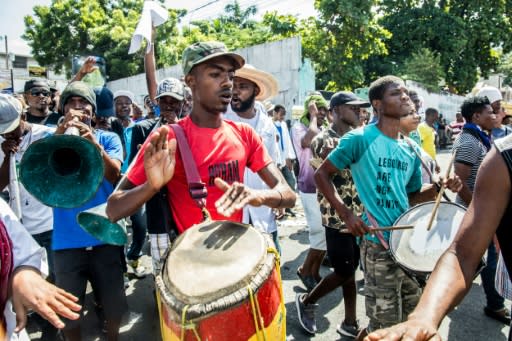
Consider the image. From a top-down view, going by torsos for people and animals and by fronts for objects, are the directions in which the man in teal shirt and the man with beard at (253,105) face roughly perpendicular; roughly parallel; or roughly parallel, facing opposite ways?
roughly perpendicular

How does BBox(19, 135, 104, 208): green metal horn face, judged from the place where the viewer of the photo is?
facing the viewer

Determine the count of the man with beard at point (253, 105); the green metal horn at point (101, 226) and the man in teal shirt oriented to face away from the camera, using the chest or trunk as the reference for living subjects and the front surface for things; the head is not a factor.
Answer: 0

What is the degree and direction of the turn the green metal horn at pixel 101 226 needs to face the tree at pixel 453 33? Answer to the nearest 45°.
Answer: approximately 180°

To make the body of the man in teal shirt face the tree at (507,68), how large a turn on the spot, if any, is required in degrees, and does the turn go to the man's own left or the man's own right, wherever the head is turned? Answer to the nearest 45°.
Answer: approximately 135° to the man's own left

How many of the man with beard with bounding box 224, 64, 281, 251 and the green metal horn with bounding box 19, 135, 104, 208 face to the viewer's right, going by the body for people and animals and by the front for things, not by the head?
0

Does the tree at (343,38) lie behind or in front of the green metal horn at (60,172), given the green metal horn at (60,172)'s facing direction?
behind

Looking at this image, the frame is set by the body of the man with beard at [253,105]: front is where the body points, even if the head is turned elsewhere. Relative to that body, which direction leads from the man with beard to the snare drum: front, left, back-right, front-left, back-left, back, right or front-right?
left

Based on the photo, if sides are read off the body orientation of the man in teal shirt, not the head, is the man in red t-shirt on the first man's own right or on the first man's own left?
on the first man's own right

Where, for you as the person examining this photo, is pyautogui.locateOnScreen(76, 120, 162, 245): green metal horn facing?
facing the viewer and to the left of the viewer

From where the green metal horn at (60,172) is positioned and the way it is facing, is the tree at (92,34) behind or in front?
behind

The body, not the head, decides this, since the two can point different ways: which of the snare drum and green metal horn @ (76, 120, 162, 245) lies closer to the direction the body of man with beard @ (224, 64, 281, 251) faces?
the green metal horn
